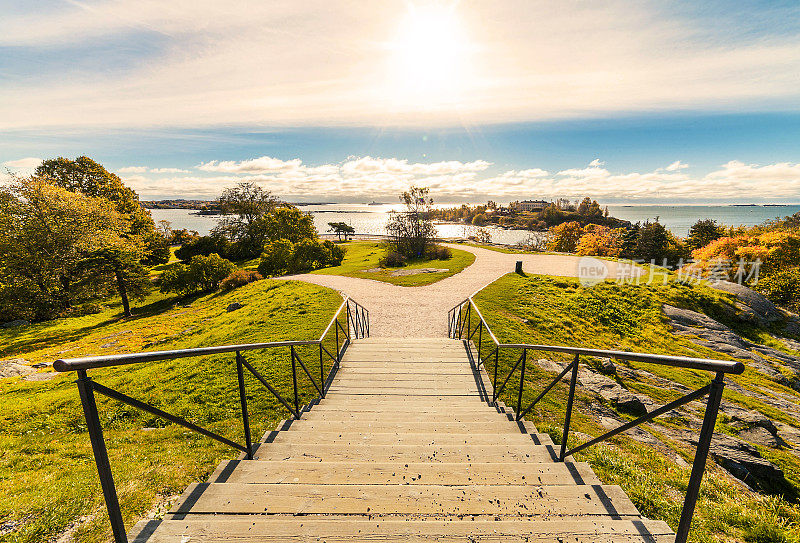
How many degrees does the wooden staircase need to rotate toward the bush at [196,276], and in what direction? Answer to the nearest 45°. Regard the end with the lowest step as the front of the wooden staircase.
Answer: approximately 45° to its left

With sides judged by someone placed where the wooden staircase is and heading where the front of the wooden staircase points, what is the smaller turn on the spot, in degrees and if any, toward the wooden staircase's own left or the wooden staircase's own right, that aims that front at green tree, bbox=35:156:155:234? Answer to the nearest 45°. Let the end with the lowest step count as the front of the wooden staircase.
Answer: approximately 45° to the wooden staircase's own left

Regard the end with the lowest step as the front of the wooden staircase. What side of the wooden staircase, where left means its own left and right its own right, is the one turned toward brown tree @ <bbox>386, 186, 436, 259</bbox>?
front

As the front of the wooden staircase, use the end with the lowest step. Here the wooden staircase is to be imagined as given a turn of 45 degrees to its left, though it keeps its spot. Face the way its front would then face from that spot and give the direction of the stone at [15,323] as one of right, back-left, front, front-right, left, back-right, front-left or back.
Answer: front

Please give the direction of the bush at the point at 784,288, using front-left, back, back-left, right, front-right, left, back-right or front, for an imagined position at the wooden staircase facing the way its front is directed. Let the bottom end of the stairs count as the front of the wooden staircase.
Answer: front-right

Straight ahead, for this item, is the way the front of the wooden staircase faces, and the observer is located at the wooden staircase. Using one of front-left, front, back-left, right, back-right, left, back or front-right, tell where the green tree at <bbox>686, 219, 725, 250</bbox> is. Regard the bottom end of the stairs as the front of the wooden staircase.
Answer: front-right

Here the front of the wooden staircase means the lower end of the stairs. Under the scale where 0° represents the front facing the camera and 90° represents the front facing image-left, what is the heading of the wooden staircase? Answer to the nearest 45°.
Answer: approximately 180°

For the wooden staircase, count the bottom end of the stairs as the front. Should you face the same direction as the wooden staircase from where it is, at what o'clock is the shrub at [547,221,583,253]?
The shrub is roughly at 1 o'clock from the wooden staircase.

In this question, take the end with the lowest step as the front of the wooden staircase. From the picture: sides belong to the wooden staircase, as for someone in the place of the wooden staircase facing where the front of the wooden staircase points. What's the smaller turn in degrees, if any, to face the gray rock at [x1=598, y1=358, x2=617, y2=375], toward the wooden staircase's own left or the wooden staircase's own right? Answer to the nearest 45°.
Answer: approximately 45° to the wooden staircase's own right

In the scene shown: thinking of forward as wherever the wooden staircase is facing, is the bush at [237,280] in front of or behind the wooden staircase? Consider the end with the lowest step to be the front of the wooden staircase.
in front

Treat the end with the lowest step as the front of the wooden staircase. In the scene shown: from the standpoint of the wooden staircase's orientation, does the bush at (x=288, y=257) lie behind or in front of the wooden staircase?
in front

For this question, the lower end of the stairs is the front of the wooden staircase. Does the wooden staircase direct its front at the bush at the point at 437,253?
yes

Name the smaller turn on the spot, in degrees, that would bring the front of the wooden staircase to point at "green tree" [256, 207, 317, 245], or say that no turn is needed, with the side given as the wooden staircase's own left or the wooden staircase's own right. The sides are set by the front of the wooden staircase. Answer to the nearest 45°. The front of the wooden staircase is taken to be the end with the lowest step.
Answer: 0° — it already faces it

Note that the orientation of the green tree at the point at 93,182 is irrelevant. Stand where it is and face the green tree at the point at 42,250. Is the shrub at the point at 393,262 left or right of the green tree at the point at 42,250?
left
